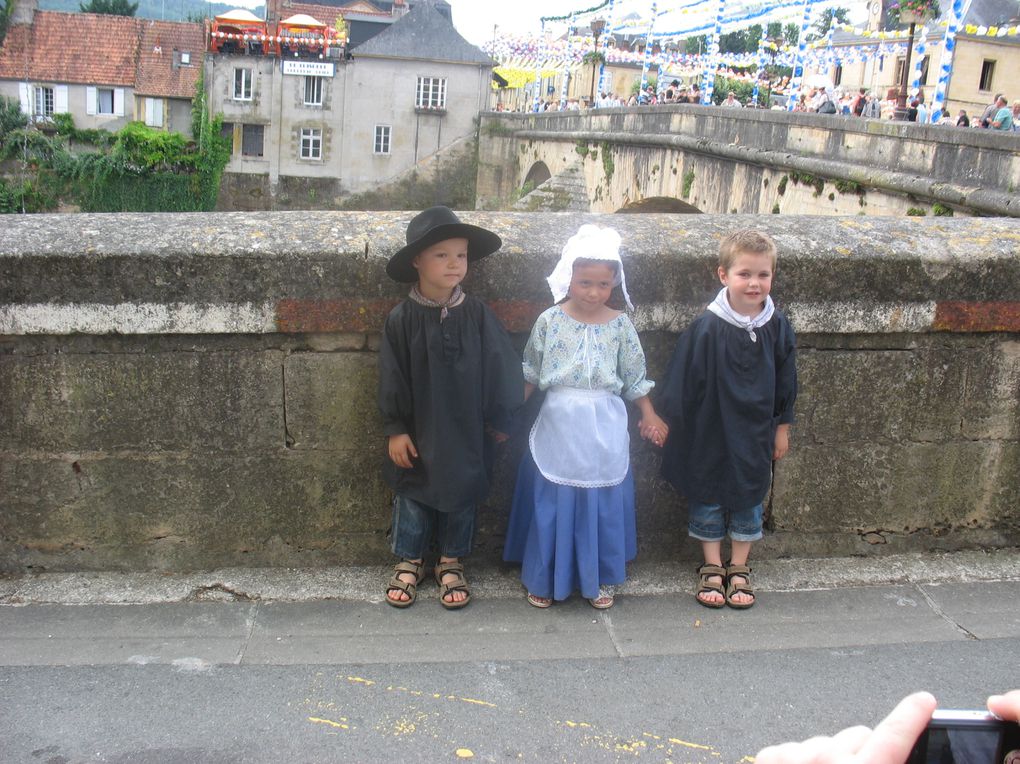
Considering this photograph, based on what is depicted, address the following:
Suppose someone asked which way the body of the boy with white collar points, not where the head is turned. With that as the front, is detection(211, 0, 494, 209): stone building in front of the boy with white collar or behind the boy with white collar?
behind

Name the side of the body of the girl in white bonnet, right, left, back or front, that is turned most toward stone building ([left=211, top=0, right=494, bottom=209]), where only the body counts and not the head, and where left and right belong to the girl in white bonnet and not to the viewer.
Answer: back

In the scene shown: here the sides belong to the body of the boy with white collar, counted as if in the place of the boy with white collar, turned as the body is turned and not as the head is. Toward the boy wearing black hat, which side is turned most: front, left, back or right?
right

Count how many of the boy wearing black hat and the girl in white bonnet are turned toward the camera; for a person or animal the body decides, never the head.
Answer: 2

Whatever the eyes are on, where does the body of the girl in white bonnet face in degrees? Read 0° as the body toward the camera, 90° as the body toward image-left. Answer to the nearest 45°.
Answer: approximately 0°

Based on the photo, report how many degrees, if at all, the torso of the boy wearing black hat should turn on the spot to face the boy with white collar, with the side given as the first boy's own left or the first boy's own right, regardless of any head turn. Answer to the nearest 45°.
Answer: approximately 90° to the first boy's own left

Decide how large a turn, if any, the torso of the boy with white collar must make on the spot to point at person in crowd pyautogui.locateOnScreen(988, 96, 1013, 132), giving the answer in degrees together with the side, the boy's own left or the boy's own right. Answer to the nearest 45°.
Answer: approximately 180°

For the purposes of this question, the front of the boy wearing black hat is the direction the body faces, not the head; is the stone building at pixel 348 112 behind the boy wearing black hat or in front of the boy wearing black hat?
behind
